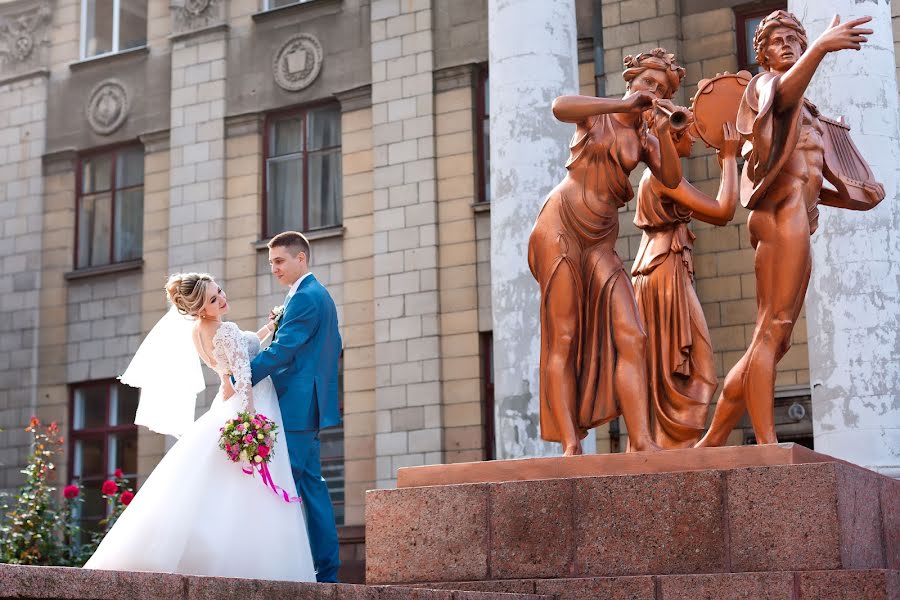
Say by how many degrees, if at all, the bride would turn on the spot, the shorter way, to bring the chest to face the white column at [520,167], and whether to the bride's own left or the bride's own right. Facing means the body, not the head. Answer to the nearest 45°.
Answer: approximately 45° to the bride's own left

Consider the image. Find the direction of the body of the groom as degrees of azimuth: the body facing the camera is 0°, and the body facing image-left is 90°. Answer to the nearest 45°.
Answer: approximately 90°

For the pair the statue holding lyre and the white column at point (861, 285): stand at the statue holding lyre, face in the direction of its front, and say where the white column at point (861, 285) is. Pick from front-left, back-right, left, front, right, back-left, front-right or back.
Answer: back-left

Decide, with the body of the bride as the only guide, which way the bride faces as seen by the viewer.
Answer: to the viewer's right

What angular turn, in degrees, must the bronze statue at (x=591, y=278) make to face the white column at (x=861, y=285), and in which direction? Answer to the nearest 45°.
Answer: approximately 135° to its left

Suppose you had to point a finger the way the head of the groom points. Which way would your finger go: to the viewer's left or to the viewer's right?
to the viewer's left

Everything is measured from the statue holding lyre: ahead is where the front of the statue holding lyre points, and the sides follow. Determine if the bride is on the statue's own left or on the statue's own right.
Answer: on the statue's own right

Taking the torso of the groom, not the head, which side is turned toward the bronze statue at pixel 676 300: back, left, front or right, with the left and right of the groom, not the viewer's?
back

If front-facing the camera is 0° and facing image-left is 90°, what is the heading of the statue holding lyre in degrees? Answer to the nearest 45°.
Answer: approximately 315°
